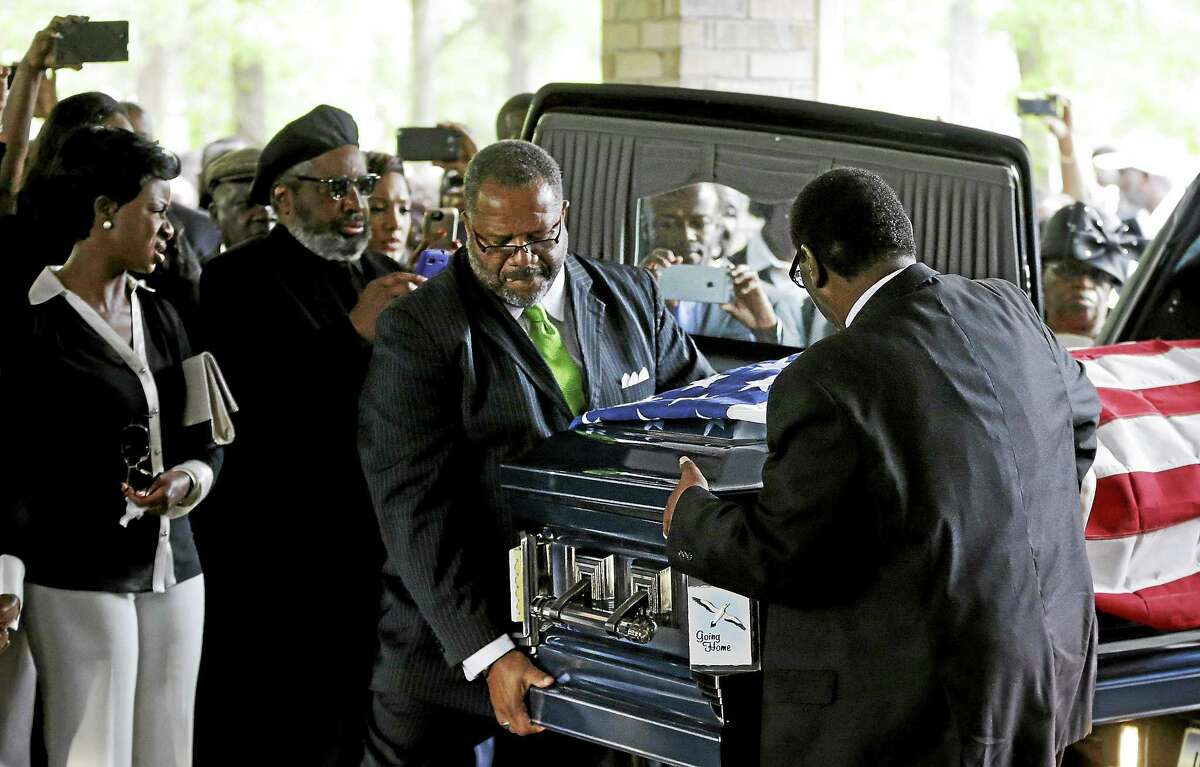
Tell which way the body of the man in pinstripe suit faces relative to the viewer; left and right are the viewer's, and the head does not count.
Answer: facing the viewer and to the right of the viewer

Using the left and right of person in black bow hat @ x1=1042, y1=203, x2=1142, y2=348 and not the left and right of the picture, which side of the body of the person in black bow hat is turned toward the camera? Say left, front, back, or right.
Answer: front

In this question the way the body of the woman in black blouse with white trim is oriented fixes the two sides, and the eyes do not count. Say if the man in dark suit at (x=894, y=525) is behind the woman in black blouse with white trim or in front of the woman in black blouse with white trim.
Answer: in front

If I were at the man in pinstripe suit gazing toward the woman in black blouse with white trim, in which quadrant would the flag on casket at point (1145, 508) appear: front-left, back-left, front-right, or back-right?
back-right

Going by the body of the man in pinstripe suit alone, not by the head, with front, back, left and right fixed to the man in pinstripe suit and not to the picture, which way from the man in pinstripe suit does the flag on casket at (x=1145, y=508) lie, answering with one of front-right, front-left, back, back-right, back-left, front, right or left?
front-left

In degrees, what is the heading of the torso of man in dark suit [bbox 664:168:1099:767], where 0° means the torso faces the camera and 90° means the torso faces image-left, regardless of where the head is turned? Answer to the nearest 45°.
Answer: approximately 135°

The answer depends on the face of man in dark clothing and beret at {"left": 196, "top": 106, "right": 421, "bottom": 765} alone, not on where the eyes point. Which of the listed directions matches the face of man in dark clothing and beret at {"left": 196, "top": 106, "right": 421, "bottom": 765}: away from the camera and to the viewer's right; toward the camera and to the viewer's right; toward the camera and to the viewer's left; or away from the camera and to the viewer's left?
toward the camera and to the viewer's right

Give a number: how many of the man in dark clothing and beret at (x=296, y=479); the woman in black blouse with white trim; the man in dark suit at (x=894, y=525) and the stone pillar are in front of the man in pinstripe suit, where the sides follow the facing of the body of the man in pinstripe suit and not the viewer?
1

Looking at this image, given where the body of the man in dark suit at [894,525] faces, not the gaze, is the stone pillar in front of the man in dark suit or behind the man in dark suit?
in front
